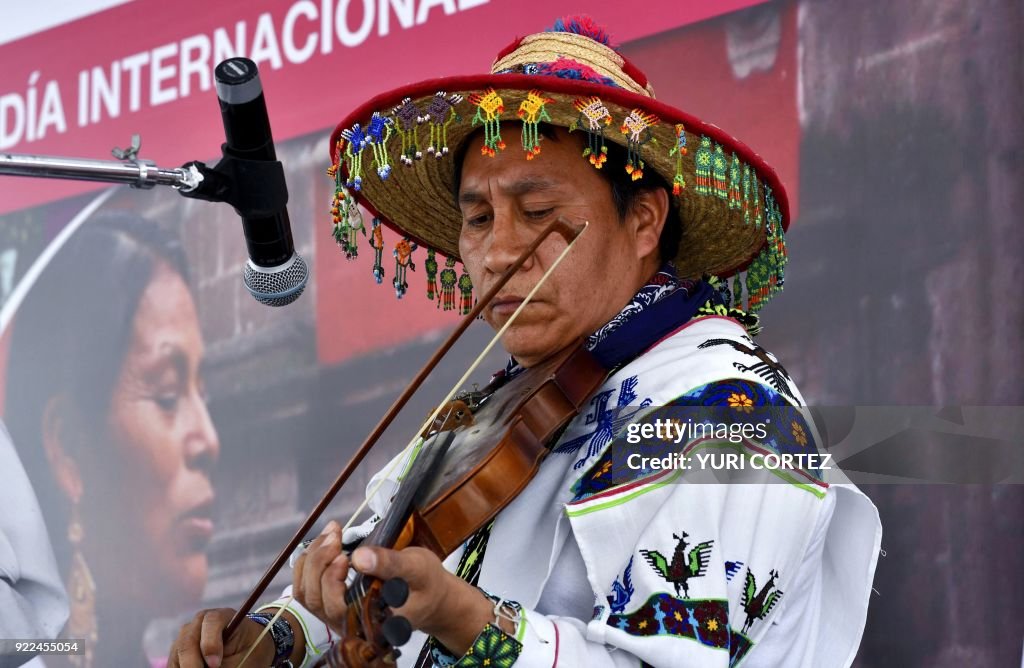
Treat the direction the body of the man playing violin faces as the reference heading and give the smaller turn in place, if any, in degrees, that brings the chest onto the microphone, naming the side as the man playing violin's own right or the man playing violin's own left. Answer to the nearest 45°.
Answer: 0° — they already face it

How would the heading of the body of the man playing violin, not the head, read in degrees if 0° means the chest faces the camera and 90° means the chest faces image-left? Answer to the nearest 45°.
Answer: approximately 45°
